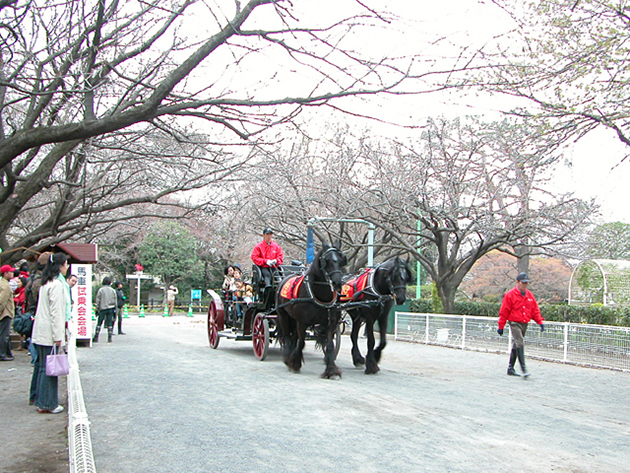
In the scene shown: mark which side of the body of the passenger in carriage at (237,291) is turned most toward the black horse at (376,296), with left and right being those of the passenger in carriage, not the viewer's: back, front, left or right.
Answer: front

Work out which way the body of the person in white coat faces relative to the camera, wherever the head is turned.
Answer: to the viewer's right

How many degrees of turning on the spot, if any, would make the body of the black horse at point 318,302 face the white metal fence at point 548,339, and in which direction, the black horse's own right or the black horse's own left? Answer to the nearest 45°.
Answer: approximately 90° to the black horse's own left

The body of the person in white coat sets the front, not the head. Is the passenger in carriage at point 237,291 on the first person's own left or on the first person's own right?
on the first person's own left

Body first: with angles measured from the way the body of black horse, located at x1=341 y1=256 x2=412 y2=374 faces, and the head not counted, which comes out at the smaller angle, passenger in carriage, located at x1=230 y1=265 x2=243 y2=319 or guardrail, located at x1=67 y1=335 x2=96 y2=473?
the guardrail

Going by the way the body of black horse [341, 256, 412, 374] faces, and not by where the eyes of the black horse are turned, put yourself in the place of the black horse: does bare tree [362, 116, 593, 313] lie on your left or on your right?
on your left

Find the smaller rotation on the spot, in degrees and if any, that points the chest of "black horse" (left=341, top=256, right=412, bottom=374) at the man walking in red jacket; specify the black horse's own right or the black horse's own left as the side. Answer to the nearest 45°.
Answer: approximately 45° to the black horse's own left

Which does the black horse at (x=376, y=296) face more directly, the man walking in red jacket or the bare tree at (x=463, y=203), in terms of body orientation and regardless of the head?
the man walking in red jacket

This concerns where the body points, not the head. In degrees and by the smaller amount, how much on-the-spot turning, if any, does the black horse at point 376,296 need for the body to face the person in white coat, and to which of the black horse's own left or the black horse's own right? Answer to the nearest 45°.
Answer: approximately 90° to the black horse's own right

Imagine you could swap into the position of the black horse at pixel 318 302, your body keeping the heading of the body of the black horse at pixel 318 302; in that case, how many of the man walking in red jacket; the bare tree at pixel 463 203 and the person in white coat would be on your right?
1

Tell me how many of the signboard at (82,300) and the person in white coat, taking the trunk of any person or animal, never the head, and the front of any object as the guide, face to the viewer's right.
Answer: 1
